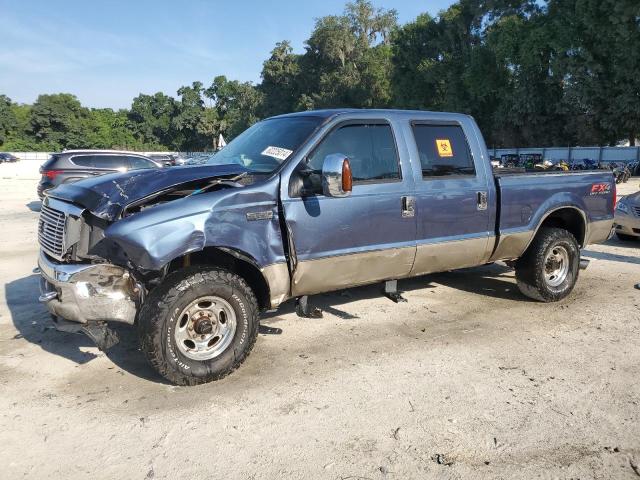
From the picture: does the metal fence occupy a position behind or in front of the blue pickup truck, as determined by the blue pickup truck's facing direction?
behind

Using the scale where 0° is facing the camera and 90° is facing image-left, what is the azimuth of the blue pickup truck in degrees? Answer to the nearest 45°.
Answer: approximately 45°

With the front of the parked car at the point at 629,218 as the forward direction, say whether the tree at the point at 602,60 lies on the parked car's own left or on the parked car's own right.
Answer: on the parked car's own right

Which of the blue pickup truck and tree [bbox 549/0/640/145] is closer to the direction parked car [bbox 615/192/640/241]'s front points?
the blue pickup truck

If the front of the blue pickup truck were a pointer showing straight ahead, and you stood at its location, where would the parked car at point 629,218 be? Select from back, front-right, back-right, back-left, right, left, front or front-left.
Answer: back

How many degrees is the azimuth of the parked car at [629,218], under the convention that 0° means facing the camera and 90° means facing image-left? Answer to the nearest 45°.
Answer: approximately 45°
